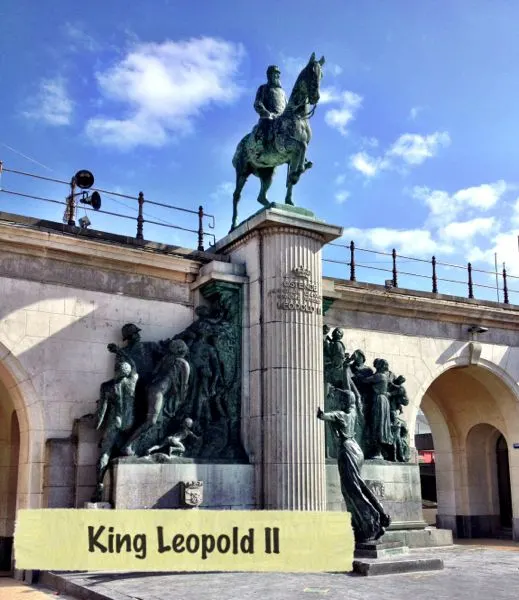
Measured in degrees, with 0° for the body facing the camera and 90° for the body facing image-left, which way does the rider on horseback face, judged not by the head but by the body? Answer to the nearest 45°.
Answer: approximately 315°

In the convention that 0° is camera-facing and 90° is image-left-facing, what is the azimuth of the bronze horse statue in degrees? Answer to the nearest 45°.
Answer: approximately 315°

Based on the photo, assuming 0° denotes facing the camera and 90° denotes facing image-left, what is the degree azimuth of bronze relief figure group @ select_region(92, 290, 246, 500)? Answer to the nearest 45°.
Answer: approximately 0°
